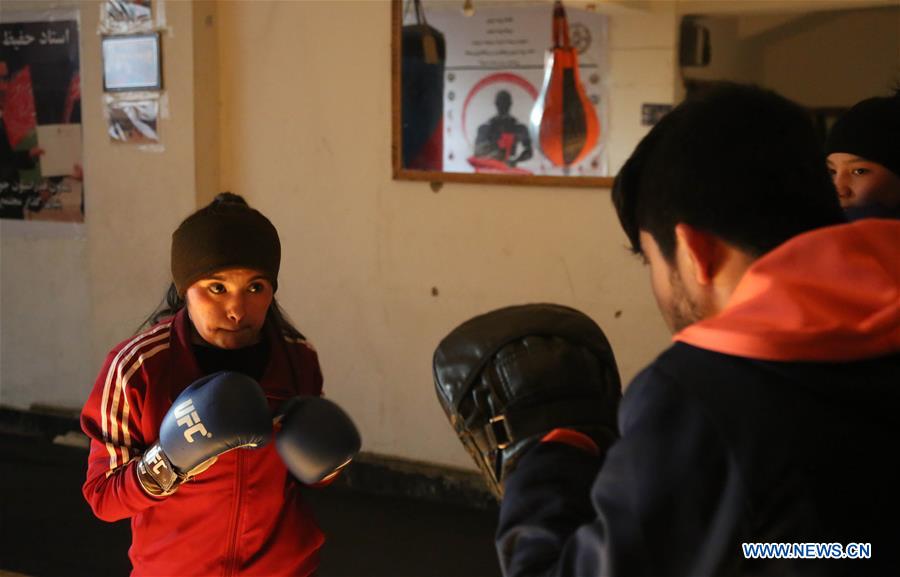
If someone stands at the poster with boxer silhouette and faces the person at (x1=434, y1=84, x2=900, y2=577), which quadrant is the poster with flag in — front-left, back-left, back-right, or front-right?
back-right

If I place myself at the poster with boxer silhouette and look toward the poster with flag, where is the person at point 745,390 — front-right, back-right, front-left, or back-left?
back-left

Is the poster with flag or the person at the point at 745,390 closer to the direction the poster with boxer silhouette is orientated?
the person

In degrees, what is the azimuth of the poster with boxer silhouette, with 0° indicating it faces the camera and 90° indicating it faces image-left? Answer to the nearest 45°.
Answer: approximately 0°

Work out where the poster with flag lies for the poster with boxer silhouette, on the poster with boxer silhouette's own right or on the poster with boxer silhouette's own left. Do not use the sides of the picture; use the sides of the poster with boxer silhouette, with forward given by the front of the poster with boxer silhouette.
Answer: on the poster with boxer silhouette's own right

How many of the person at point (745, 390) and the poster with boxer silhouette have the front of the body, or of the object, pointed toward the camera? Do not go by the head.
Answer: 1

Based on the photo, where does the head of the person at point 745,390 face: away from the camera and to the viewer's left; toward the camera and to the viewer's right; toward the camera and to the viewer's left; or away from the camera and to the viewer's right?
away from the camera and to the viewer's left

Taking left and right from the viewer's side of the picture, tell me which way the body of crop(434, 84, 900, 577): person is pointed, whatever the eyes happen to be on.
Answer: facing away from the viewer and to the left of the viewer

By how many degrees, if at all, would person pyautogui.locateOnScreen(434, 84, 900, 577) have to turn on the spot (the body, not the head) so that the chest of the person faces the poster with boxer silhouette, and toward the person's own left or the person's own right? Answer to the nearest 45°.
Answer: approximately 45° to the person's own right

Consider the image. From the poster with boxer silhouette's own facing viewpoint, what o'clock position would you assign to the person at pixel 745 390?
The person is roughly at 12 o'clock from the poster with boxer silhouette.
